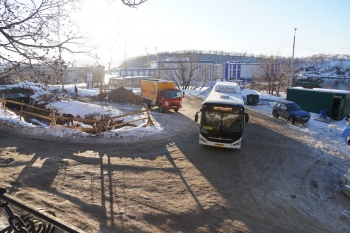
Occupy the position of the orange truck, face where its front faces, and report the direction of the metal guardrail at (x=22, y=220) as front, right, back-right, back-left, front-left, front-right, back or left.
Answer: front-right

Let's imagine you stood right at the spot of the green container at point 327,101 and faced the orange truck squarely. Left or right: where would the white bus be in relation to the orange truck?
left

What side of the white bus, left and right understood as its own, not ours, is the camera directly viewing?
front

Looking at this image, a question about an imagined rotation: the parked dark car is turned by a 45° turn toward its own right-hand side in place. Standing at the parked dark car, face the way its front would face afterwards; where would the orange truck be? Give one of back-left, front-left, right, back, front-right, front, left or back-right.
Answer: right

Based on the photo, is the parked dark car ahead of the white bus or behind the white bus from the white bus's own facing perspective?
behind

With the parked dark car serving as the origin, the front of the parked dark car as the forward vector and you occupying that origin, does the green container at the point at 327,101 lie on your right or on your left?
on your left

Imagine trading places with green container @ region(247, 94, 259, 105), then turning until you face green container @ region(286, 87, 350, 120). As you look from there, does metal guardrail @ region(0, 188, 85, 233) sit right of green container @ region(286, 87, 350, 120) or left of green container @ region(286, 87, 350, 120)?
right

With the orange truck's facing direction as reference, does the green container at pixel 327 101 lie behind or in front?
in front

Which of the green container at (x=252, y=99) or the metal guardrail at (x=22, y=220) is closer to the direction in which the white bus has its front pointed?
the metal guardrail

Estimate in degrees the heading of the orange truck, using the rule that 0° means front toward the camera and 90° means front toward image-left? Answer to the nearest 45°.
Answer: approximately 315°

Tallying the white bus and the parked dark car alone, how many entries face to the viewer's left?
0

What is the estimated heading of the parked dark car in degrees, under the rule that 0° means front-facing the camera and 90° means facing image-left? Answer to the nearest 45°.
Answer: approximately 315°

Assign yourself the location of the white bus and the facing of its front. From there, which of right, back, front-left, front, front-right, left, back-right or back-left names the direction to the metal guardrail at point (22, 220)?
front
